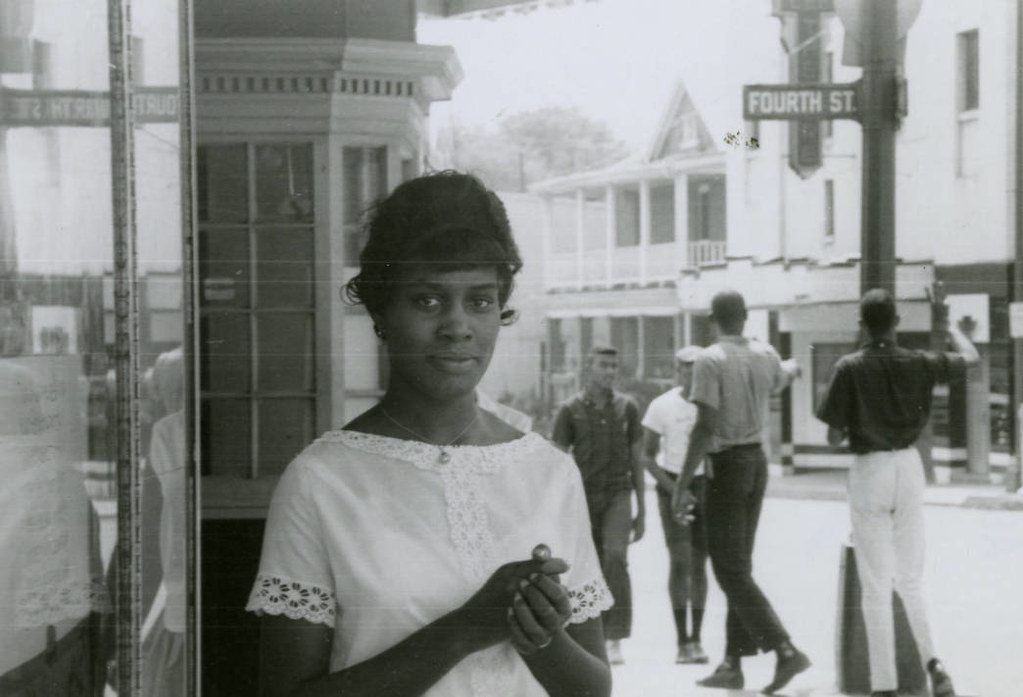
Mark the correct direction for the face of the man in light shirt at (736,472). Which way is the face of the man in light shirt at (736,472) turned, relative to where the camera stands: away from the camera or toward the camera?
away from the camera

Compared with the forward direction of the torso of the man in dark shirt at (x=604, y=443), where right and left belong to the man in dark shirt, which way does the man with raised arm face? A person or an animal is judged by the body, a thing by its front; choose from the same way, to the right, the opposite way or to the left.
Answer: the opposite way

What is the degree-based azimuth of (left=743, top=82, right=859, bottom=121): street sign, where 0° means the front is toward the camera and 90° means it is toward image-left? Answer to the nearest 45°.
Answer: approximately 0°

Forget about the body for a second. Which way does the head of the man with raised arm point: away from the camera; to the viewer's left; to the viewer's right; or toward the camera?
away from the camera

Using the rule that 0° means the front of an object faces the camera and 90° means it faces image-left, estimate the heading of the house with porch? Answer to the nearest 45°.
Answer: approximately 45°

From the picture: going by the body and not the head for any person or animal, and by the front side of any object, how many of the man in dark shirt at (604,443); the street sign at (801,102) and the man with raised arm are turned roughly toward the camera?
2

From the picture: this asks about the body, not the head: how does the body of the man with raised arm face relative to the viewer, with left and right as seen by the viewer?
facing away from the viewer
